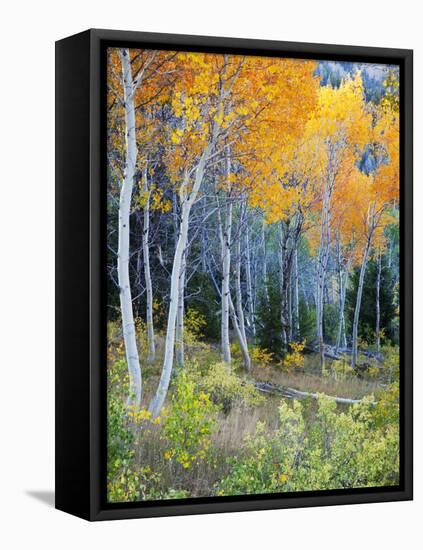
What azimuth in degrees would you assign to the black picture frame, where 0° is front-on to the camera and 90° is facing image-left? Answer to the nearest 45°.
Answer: approximately 315°

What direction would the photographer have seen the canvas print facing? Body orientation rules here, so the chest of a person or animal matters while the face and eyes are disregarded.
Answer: facing the viewer and to the right of the viewer

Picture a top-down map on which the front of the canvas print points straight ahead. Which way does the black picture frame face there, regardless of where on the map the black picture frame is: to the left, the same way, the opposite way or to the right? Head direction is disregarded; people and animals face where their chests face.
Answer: the same way
